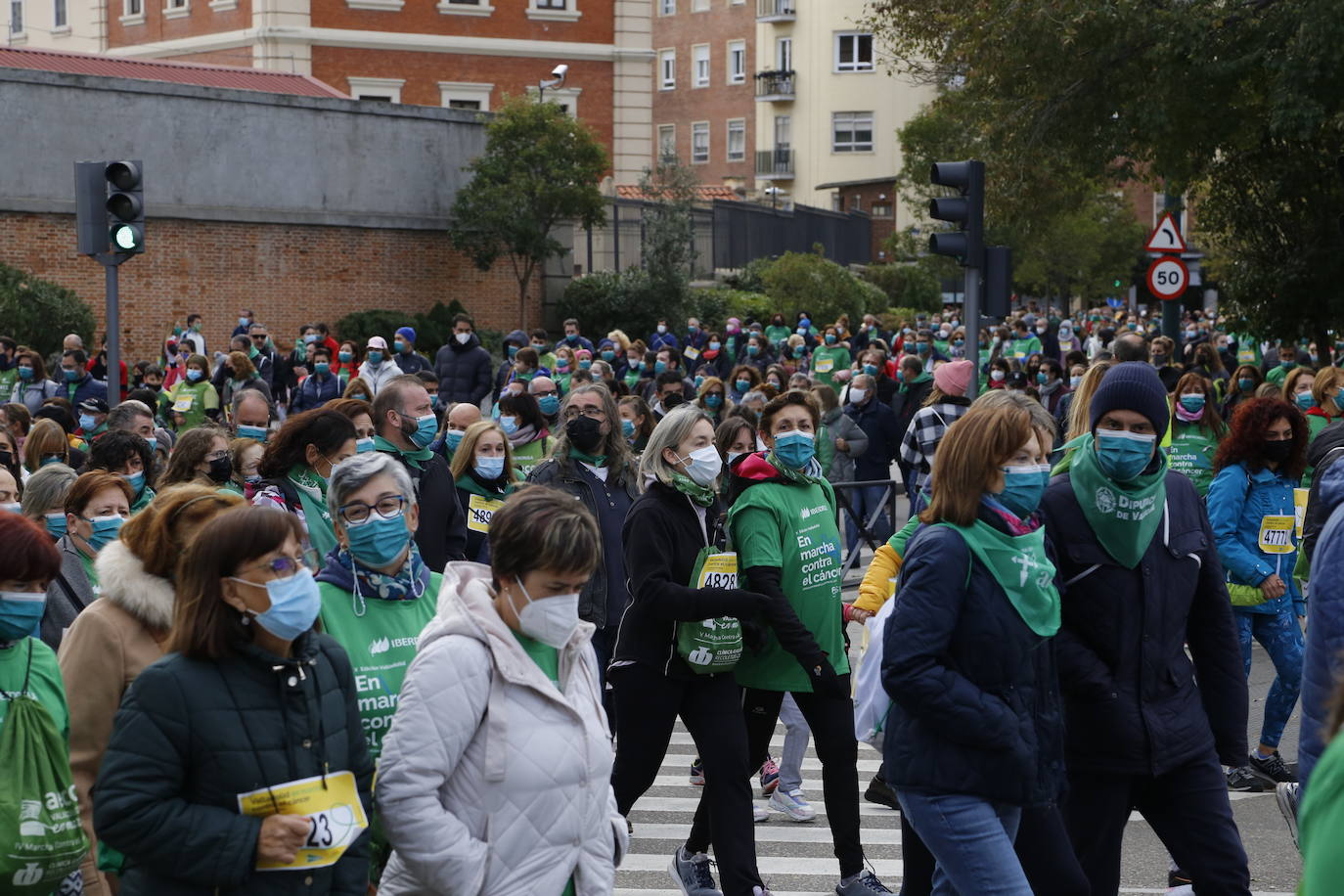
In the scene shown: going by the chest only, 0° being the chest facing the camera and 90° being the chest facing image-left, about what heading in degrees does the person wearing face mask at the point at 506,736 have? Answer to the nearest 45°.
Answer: approximately 315°

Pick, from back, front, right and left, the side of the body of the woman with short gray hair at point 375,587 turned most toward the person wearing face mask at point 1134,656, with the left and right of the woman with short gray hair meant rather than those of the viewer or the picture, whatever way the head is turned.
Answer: left

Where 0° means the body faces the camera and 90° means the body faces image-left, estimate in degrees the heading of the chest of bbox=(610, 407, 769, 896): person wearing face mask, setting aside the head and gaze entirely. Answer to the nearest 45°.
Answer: approximately 315°

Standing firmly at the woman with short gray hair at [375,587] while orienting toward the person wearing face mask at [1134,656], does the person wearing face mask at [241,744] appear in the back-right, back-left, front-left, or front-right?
back-right

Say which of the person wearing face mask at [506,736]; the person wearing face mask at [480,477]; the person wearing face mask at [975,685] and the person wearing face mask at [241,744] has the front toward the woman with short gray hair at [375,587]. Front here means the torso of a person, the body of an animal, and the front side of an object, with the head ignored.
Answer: the person wearing face mask at [480,477]

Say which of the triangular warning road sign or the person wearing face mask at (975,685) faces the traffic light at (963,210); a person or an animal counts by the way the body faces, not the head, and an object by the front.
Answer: the triangular warning road sign

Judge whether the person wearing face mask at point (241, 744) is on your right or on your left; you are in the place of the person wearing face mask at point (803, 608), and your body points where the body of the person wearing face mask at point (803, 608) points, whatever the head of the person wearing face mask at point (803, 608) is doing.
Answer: on your right

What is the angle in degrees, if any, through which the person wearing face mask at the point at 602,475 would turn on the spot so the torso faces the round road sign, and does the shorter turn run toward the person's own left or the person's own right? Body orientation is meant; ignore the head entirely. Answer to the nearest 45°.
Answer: approximately 135° to the person's own left
